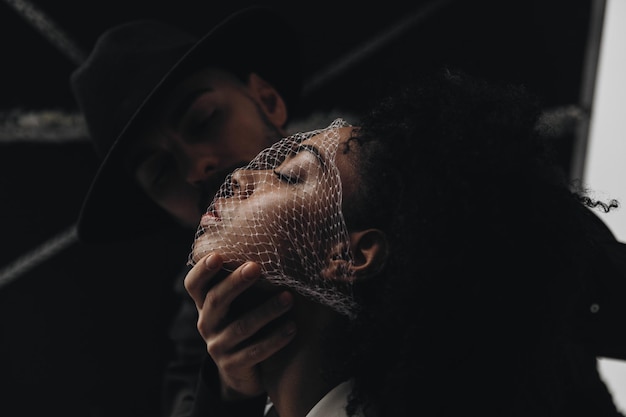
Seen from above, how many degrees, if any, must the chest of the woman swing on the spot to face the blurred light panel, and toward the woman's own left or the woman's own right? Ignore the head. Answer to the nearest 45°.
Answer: approximately 135° to the woman's own right

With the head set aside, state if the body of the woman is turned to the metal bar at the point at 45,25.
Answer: no

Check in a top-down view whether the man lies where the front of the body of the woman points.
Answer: no

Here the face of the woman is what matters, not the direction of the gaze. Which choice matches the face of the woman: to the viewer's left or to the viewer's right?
to the viewer's left

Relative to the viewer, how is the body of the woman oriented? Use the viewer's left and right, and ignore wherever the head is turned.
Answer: facing to the left of the viewer

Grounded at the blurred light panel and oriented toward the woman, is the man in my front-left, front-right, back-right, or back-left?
front-right
